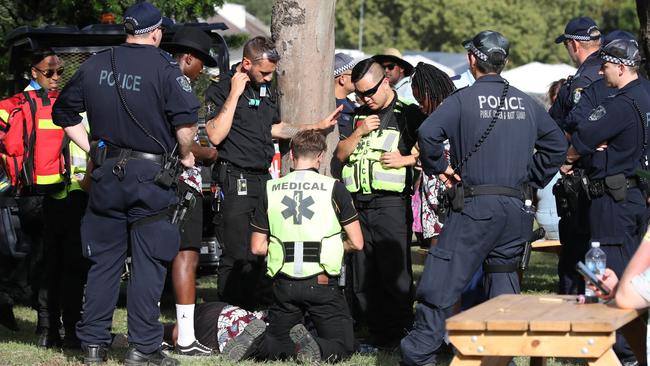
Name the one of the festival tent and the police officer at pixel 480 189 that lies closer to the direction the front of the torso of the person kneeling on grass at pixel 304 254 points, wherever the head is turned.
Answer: the festival tent

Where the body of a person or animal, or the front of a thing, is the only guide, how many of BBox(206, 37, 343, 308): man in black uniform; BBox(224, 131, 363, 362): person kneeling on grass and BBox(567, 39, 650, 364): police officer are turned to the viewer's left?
1

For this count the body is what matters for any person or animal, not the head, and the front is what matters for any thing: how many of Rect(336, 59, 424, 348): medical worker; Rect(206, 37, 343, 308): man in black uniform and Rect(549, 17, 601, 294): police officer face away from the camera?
0

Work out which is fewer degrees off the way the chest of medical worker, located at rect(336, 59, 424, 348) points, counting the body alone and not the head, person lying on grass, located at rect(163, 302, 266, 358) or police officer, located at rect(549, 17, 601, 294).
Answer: the person lying on grass

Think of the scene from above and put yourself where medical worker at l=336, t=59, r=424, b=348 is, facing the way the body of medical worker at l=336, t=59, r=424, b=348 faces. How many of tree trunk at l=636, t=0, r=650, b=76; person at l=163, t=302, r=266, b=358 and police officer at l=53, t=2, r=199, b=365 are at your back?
1

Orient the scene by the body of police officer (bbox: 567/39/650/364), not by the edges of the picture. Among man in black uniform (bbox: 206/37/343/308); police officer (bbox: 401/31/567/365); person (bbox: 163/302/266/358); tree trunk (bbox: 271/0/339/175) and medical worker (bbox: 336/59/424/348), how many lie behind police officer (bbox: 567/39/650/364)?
0

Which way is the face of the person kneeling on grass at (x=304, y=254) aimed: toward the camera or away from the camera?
away from the camera

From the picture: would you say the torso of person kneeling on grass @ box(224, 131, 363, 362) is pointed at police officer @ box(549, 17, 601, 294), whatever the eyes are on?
no

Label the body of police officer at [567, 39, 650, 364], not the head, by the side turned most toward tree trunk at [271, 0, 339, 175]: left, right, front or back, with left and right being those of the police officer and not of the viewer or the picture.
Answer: front

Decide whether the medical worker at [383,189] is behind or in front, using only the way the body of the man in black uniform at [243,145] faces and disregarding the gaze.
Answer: in front

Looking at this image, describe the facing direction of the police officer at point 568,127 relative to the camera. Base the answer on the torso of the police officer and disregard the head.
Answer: to the viewer's left

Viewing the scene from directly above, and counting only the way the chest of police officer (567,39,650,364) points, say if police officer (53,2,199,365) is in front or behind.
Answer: in front

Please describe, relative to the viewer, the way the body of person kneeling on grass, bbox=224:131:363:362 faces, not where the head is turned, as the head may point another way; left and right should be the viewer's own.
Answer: facing away from the viewer

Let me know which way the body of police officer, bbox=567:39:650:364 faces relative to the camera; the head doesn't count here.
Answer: to the viewer's left
